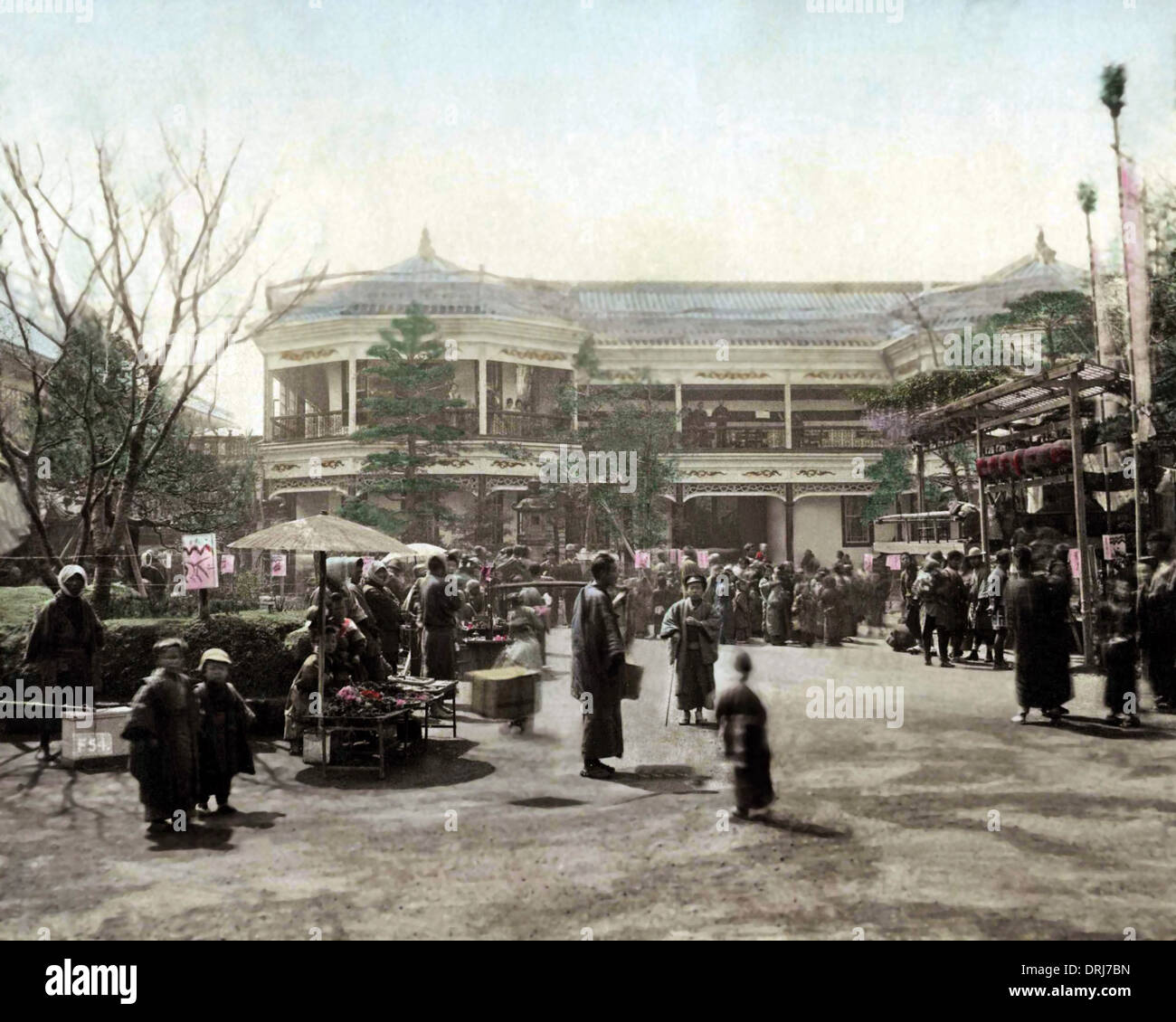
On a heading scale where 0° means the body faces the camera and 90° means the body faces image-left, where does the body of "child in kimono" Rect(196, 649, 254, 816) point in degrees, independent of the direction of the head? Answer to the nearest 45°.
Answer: approximately 0°

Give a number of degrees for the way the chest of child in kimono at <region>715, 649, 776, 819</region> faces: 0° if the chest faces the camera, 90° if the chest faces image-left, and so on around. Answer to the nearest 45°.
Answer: approximately 180°

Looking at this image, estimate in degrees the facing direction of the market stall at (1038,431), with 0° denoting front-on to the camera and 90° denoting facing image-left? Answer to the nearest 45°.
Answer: approximately 45°

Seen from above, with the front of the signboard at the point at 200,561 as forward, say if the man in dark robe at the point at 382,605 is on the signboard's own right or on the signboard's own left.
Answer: on the signboard's own left

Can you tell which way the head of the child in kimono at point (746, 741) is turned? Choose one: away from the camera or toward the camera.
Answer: away from the camera

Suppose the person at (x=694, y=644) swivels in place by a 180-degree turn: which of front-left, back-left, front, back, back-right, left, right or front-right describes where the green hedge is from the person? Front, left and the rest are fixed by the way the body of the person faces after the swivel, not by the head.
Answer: left

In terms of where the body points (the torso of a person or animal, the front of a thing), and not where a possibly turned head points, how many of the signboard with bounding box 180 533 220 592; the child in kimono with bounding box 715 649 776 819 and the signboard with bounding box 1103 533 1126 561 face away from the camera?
1
